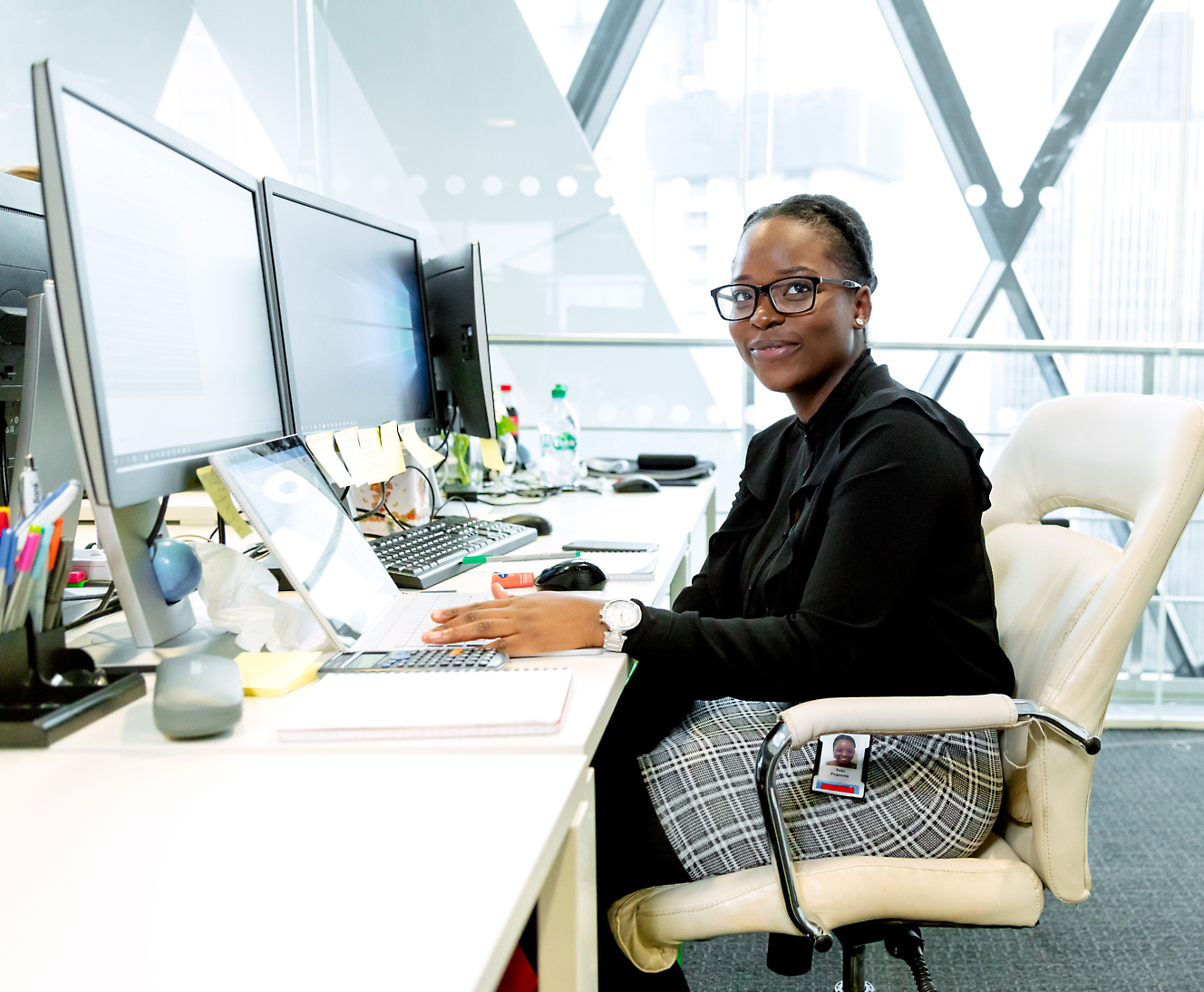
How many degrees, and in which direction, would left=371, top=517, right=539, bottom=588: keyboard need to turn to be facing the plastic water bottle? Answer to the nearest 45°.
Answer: approximately 135° to its left

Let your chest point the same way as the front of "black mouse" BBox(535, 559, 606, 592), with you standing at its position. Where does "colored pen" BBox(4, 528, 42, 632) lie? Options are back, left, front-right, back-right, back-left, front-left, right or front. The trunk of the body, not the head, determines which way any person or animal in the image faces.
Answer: front-left

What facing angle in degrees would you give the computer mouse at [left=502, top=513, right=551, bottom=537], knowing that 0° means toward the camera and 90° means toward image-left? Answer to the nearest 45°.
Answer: approximately 90°

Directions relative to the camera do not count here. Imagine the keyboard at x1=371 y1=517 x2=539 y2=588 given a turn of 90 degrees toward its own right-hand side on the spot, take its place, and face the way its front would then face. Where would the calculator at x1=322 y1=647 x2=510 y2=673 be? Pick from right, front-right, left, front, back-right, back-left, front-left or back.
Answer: front-left

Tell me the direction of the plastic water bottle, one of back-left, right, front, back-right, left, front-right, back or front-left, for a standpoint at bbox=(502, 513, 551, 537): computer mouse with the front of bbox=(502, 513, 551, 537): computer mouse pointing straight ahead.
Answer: right

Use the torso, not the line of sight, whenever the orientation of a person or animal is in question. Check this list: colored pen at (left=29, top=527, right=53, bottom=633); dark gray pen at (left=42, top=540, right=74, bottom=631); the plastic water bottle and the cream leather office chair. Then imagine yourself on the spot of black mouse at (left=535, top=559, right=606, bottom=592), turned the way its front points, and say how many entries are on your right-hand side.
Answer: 1

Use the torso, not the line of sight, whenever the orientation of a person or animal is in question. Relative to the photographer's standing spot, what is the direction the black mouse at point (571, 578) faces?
facing to the left of the viewer

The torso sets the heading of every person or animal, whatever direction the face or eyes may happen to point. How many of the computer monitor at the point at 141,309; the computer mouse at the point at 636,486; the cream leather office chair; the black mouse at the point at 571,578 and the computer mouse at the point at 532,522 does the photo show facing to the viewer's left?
4

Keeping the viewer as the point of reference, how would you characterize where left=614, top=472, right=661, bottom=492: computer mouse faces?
facing to the left of the viewer

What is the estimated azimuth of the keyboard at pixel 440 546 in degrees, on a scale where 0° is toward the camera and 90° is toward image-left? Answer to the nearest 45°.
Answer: approximately 315°

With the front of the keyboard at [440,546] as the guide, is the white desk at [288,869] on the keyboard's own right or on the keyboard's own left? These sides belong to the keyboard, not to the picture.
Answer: on the keyboard's own right

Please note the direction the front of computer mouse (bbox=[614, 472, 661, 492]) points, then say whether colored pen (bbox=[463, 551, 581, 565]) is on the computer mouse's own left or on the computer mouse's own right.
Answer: on the computer mouse's own left

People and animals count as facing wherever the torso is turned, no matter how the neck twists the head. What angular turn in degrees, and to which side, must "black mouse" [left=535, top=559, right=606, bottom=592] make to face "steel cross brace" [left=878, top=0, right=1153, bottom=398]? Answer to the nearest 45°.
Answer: approximately 135° to its right

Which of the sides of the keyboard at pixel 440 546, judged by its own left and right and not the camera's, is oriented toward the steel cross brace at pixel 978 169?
left
